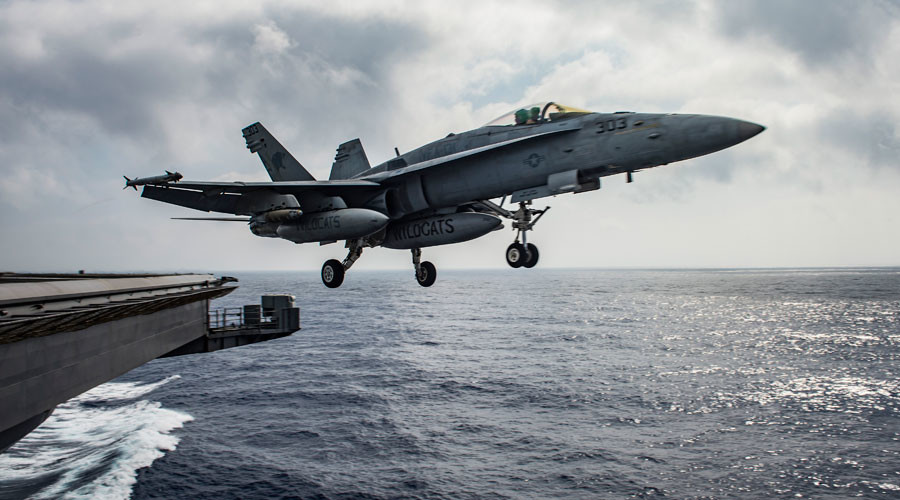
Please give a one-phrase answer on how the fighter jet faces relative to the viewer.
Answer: facing the viewer and to the right of the viewer
